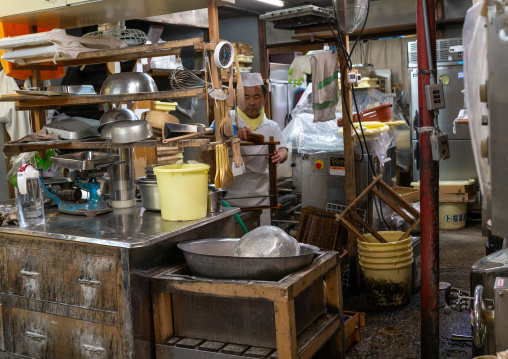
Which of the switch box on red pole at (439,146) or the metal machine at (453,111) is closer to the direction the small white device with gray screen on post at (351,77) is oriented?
the switch box on red pole

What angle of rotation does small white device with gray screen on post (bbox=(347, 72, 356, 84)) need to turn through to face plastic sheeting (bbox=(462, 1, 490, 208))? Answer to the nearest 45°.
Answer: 0° — it already faces it

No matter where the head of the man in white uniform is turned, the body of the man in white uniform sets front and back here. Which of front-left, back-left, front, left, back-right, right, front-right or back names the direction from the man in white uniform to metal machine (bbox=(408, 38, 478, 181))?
back-left

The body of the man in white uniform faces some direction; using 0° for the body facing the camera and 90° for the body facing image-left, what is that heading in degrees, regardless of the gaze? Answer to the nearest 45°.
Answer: approximately 0°

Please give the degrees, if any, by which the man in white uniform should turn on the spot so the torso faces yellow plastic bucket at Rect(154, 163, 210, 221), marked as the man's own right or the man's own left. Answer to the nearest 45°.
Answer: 0° — they already face it

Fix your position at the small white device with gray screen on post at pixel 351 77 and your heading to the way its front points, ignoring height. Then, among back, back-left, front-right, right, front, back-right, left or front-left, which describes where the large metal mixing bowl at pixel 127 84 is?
front-right

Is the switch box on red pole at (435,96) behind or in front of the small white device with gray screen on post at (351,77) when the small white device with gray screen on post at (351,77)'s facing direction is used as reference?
in front

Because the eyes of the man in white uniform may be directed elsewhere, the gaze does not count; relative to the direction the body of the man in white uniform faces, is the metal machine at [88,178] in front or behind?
in front

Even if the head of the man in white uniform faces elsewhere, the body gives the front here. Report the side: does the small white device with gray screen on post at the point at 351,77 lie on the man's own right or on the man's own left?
on the man's own left
